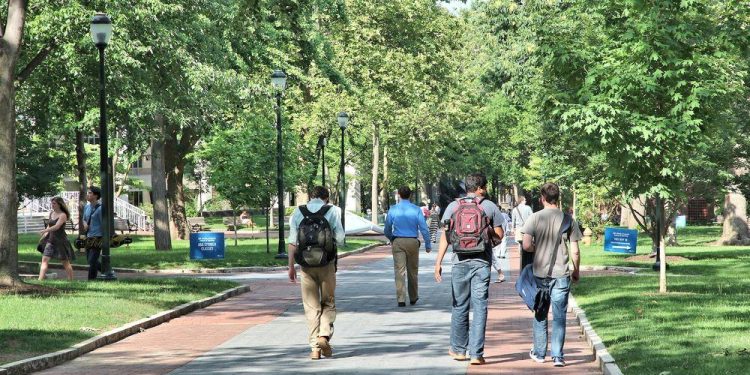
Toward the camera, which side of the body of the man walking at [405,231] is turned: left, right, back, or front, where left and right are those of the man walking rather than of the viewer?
back

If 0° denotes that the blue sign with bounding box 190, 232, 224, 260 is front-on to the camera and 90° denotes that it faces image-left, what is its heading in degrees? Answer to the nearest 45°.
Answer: approximately 0°

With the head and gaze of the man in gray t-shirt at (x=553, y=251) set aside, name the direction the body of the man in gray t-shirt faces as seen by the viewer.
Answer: away from the camera

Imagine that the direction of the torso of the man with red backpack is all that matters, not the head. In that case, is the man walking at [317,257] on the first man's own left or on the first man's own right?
on the first man's own left

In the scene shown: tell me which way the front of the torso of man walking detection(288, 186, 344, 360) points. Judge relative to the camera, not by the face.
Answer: away from the camera
